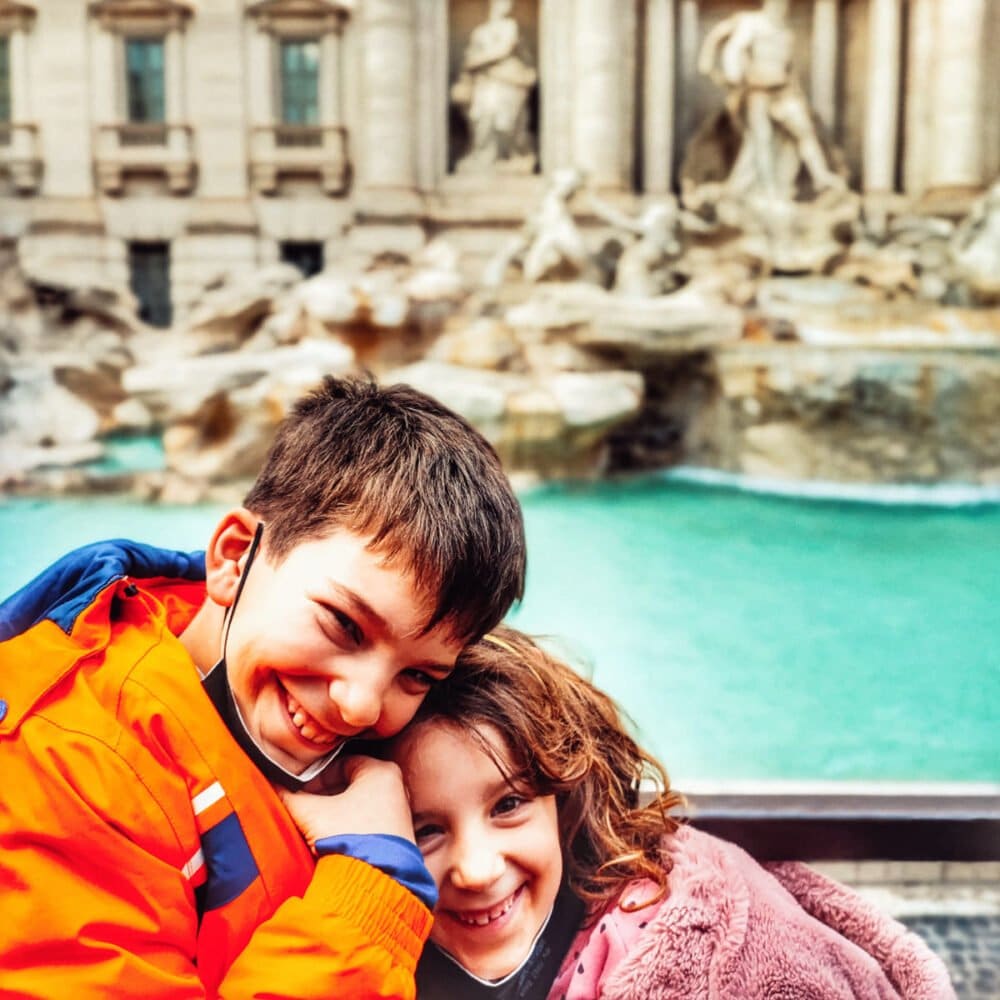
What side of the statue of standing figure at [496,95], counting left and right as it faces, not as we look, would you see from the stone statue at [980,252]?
left

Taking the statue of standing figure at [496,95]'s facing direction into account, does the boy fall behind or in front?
in front

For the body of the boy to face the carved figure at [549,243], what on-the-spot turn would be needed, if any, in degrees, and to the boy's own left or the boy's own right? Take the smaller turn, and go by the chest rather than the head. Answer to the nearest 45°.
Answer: approximately 135° to the boy's own left

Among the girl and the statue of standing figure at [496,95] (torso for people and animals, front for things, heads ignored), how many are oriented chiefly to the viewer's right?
0

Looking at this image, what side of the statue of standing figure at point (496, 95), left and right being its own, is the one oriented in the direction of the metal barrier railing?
front

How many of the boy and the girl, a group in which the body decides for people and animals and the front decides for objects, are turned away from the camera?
0

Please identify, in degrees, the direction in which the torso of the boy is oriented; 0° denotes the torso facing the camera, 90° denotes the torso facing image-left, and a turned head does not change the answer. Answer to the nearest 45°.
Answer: approximately 315°

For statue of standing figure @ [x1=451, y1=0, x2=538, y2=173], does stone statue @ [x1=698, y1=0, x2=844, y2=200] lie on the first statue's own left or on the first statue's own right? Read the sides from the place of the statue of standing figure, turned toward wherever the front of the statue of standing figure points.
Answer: on the first statue's own left
